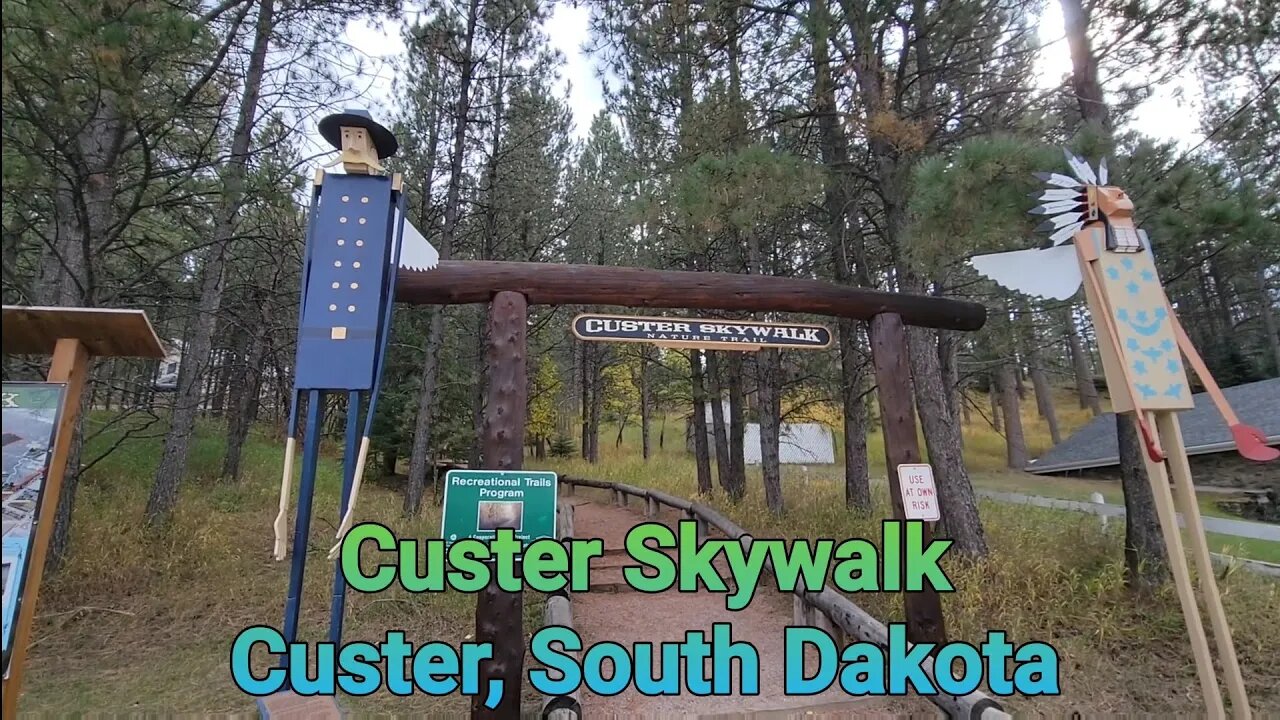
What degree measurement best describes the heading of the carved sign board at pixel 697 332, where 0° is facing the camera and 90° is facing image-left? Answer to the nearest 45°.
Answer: approximately 0°

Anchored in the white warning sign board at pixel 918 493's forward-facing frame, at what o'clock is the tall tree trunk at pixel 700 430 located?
The tall tree trunk is roughly at 5 o'clock from the white warning sign board.

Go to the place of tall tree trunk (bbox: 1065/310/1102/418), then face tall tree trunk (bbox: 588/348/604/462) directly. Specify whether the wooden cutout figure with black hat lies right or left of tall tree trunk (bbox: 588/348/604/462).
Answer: left

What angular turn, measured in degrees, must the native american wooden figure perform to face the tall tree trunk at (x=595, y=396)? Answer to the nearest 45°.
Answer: approximately 180°

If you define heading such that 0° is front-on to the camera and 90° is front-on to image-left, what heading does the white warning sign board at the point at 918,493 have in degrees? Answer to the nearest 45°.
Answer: approximately 0°

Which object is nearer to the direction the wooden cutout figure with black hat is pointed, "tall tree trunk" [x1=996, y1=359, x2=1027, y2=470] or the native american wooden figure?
the native american wooden figure
